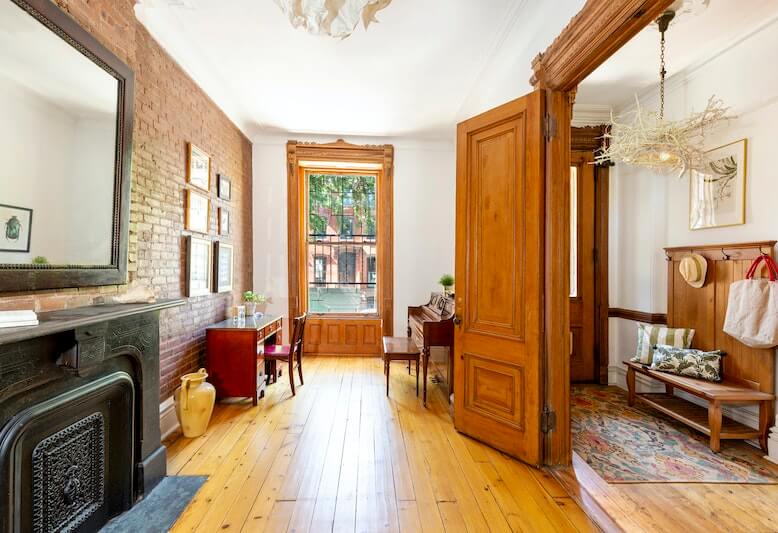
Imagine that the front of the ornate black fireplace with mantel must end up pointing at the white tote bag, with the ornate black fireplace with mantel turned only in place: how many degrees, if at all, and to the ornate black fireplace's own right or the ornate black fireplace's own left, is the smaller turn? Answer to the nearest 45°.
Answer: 0° — it already faces it

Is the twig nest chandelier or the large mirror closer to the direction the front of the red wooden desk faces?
the twig nest chandelier

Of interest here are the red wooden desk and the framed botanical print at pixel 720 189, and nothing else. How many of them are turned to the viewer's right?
1

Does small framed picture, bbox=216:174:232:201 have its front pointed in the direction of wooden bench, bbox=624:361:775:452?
yes

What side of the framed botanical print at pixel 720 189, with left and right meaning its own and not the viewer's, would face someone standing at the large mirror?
front

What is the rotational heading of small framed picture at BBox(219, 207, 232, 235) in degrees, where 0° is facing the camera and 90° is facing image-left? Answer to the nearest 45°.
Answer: approximately 315°

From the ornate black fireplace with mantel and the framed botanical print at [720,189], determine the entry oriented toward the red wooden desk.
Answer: the framed botanical print

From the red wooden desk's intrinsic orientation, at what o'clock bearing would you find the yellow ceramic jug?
The yellow ceramic jug is roughly at 4 o'clock from the red wooden desk.

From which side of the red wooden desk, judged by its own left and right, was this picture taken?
right

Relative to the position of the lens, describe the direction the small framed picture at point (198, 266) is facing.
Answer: facing the viewer and to the right of the viewer

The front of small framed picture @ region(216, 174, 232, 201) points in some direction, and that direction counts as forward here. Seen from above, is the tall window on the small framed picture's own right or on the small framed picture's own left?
on the small framed picture's own left

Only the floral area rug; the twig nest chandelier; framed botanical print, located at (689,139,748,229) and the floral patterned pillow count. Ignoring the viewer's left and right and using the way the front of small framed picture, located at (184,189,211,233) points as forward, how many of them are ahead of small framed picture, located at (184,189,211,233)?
4
